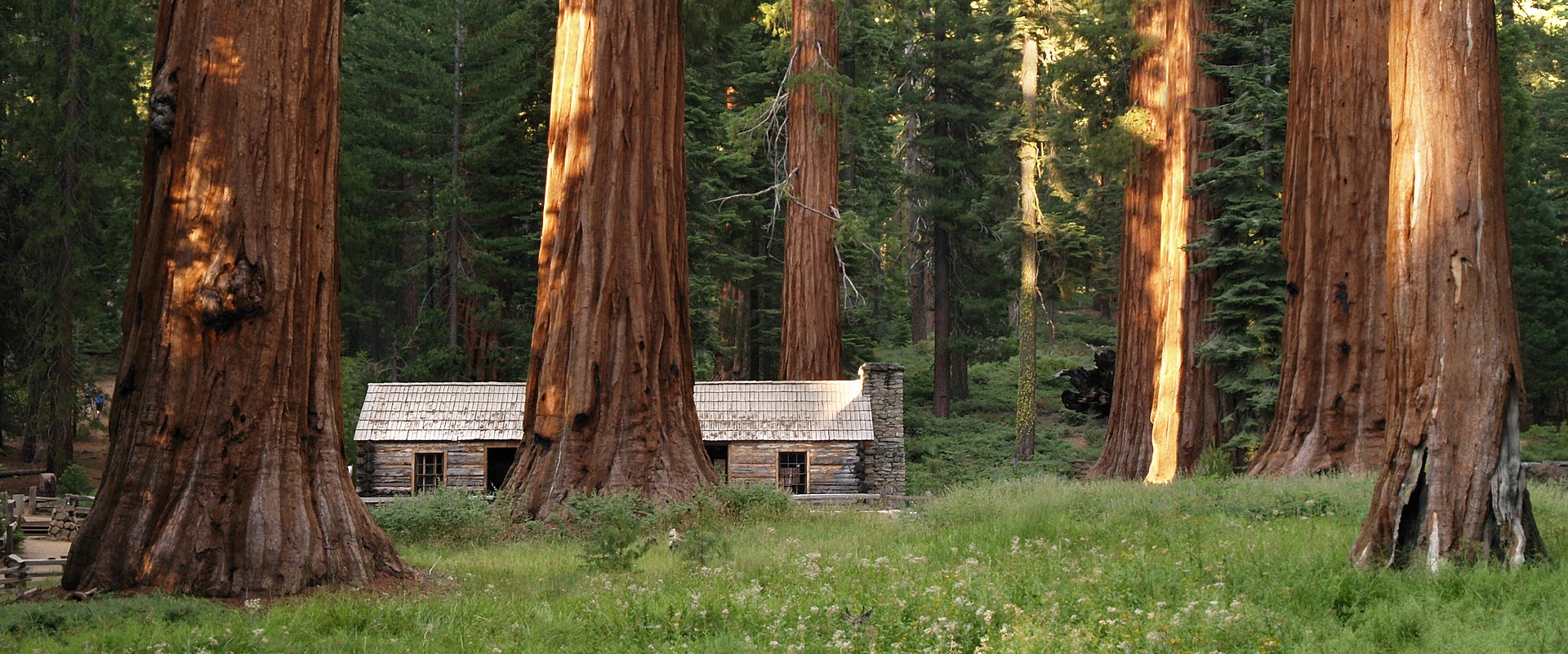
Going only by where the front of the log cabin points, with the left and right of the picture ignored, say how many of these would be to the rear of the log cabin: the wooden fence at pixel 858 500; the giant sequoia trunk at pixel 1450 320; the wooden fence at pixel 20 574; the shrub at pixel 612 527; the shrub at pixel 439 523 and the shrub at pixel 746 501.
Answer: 0

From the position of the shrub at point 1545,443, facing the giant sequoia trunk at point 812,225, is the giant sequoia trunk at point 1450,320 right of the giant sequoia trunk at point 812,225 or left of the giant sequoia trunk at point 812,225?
left

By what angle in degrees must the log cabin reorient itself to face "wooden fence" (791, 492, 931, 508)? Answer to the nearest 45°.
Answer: approximately 45° to its left

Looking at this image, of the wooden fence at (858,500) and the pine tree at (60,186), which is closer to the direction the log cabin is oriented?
the wooden fence

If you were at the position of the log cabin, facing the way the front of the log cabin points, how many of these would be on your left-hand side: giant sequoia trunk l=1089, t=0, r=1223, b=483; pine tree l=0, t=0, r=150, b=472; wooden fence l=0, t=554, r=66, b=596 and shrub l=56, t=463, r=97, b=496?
1

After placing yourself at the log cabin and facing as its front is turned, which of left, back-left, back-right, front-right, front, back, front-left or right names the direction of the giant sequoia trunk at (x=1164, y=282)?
left

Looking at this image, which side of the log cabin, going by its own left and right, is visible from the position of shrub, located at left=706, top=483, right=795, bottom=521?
front

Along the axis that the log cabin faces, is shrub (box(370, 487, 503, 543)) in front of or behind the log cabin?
in front

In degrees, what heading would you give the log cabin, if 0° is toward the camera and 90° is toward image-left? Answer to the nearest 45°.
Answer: approximately 0°

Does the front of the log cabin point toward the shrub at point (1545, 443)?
no

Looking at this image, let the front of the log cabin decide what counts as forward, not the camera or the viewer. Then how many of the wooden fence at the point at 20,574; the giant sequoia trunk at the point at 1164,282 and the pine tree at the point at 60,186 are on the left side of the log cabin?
1

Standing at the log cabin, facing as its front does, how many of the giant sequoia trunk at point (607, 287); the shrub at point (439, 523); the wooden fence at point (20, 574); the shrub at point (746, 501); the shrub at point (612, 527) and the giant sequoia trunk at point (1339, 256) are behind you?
0

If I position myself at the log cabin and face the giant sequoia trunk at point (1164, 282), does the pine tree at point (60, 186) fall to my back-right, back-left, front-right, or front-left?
back-left

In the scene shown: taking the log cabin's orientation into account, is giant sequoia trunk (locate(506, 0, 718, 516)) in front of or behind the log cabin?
in front
